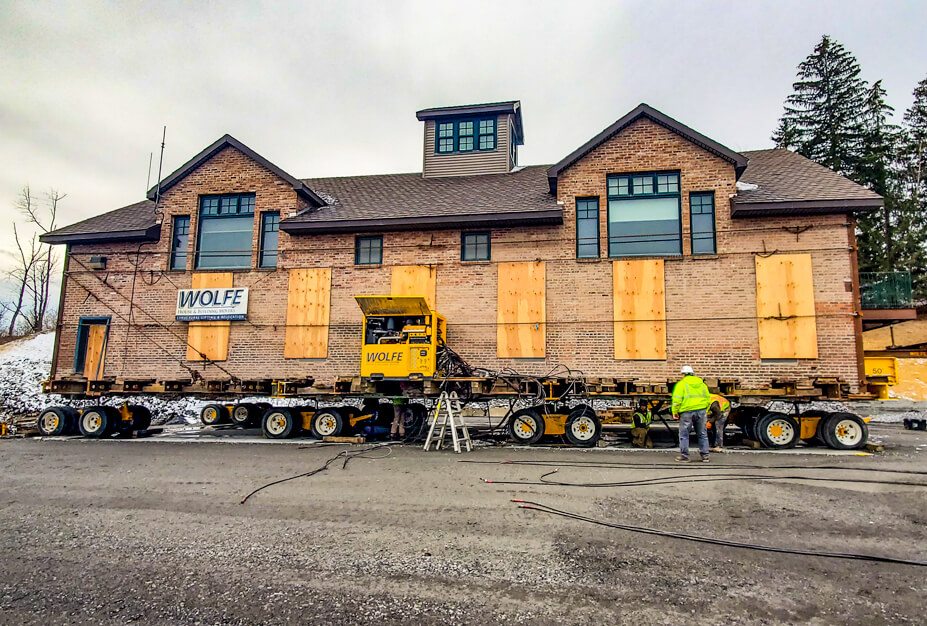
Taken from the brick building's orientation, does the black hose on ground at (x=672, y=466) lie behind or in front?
in front

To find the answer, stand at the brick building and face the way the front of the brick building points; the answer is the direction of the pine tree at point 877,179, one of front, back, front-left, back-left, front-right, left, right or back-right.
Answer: back-left

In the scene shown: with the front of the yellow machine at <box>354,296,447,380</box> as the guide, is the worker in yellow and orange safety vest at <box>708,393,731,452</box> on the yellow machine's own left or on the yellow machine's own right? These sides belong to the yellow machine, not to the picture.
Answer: on the yellow machine's own left

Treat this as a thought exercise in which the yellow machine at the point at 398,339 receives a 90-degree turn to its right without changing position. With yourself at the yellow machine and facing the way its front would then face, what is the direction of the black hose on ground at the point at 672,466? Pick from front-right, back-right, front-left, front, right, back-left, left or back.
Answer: back-left

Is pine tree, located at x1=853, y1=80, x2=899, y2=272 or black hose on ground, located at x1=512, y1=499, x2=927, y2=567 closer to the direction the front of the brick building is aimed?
the black hose on ground

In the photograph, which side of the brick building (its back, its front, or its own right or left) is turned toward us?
front

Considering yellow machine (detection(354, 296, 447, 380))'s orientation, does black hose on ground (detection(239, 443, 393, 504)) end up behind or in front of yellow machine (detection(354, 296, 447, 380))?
in front

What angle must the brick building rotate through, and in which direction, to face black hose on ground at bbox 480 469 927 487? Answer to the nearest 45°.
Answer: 0° — it already faces it

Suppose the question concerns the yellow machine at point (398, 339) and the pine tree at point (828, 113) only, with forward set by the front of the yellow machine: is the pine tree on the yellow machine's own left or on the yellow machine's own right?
on the yellow machine's own left

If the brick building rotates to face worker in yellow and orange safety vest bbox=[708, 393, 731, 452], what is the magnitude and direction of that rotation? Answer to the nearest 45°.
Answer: approximately 45° to its left

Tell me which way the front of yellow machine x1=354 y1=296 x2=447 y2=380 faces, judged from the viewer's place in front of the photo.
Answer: facing the viewer

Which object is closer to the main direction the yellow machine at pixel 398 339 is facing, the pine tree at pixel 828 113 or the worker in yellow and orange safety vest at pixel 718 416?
the worker in yellow and orange safety vest

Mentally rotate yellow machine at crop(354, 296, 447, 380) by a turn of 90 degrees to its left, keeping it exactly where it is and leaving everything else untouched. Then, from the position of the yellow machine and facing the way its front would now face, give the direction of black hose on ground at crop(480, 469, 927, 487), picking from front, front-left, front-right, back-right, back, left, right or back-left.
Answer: front-right

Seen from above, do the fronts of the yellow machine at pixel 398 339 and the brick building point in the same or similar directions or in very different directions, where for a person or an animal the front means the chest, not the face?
same or similar directions
